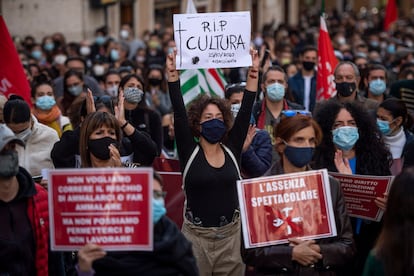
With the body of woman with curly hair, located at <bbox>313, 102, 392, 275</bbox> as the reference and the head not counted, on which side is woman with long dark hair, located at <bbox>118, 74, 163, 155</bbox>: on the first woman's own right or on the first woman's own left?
on the first woman's own right

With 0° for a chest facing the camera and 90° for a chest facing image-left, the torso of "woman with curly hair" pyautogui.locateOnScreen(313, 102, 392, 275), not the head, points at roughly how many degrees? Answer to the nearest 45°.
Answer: approximately 0°

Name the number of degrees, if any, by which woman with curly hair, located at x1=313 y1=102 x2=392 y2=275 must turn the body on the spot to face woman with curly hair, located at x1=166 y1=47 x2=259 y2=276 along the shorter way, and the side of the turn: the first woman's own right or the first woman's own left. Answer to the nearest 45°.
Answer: approximately 45° to the first woman's own right

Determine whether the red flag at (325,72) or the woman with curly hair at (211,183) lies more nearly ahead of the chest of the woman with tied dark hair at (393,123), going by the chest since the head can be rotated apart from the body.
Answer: the woman with curly hair

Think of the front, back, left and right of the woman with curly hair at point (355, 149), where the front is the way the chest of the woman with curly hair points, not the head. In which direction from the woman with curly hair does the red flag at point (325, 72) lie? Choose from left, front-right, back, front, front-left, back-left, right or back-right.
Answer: back

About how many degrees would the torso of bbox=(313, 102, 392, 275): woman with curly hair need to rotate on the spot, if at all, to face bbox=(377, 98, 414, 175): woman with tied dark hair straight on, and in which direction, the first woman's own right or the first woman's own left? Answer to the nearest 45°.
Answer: approximately 180°

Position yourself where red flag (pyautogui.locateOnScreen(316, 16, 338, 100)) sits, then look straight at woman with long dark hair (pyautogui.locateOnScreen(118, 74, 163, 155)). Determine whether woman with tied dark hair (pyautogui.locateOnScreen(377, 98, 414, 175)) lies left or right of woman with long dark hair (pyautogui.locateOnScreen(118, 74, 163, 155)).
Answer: left

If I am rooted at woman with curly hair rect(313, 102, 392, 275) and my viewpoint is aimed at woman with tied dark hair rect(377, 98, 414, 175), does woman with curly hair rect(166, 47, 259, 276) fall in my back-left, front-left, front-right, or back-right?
back-left

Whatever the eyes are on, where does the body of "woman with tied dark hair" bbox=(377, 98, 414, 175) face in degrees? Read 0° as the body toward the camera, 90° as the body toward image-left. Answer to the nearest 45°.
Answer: approximately 45°
